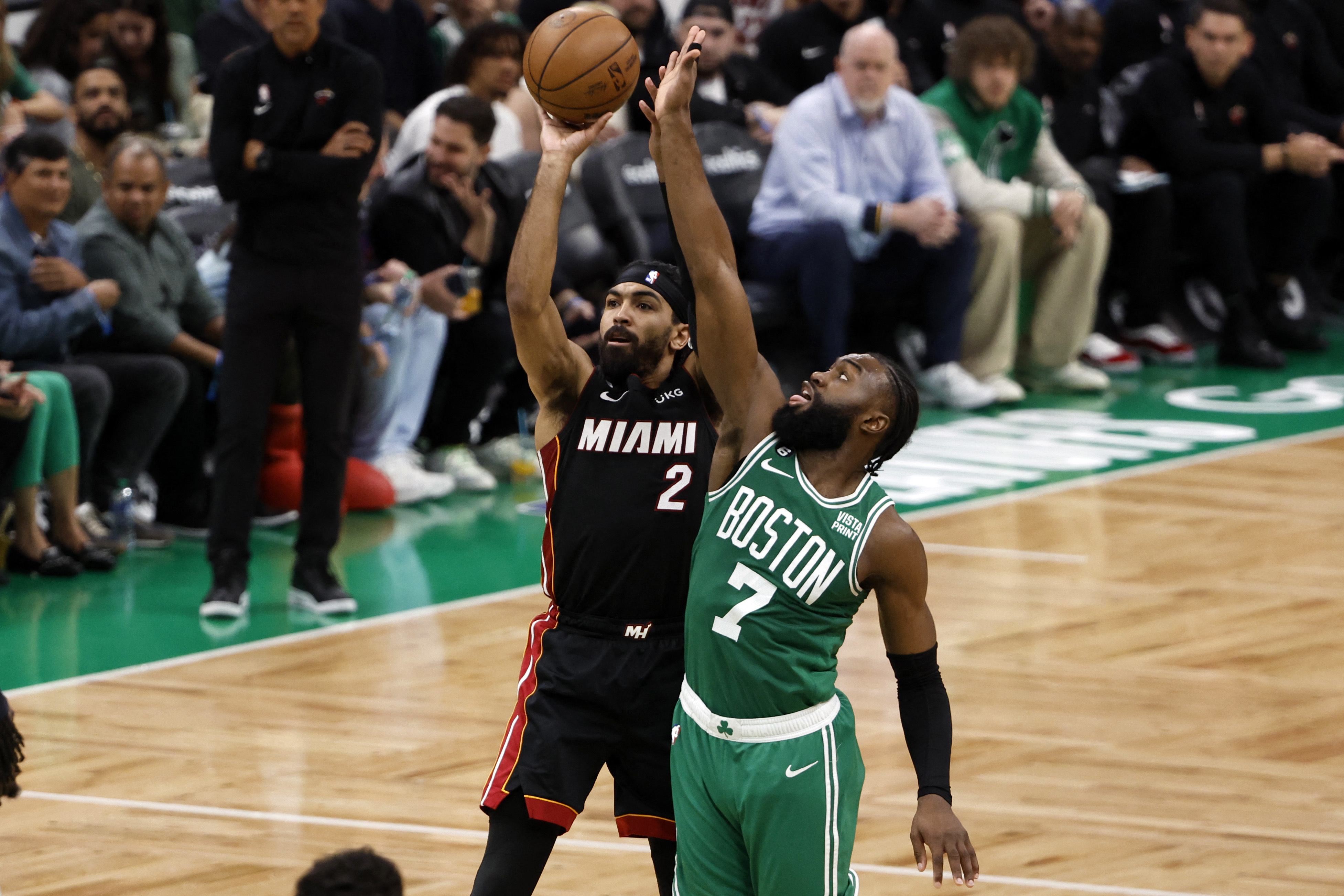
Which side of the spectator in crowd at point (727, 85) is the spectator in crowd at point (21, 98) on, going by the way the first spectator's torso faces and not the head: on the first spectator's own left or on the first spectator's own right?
on the first spectator's own right

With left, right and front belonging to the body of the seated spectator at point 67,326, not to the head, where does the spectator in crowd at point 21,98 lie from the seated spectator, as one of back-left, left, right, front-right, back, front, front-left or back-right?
back-left

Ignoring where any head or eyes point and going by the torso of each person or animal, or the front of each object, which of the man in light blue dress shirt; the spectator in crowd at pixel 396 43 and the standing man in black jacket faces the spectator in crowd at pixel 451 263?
the spectator in crowd at pixel 396 43

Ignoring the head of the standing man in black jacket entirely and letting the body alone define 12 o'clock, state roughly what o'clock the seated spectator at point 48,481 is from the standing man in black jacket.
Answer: The seated spectator is roughly at 4 o'clock from the standing man in black jacket.

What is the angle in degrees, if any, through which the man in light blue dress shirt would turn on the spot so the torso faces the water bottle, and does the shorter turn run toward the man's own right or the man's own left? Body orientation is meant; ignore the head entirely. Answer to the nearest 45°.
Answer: approximately 90° to the man's own right

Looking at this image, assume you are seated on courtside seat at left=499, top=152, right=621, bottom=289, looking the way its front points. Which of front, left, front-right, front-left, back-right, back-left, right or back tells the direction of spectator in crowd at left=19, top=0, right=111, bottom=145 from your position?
back-right

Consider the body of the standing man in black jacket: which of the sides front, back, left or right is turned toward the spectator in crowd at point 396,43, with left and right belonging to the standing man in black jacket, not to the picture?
back

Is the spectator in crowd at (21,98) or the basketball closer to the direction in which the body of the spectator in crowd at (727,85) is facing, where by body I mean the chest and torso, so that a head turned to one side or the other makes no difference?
the basketball

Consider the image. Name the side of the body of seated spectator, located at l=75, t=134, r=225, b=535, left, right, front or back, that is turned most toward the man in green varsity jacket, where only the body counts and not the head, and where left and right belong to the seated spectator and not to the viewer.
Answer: left

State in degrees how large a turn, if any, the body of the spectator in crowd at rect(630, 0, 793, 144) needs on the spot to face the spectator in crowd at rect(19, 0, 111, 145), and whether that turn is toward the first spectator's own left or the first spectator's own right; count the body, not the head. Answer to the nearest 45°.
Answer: approximately 45° to the first spectator's own right

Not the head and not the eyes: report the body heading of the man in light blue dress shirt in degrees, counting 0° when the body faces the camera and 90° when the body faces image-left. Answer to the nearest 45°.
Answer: approximately 315°

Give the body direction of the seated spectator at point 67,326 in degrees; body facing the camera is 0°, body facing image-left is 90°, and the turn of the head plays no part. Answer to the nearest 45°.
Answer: approximately 315°
